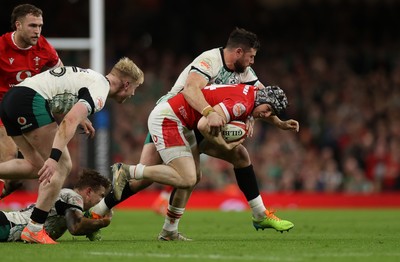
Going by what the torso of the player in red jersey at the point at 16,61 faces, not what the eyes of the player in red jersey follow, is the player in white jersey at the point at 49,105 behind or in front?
in front

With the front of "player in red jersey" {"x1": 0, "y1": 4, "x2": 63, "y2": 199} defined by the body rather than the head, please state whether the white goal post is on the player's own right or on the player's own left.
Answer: on the player's own left

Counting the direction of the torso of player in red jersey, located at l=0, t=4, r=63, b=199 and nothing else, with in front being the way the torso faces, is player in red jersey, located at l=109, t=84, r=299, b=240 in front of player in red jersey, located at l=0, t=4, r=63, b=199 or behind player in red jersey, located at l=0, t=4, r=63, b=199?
in front

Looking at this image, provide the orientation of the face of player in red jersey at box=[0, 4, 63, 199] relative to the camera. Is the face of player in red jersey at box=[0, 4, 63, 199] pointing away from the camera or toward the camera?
toward the camera

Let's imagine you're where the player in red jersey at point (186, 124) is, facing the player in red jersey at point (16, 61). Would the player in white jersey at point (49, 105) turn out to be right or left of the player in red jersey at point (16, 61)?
left

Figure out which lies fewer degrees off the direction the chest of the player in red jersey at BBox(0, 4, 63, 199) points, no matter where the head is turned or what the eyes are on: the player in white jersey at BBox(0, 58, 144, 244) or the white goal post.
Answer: the player in white jersey

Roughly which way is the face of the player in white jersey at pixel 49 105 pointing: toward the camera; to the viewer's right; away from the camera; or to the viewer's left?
to the viewer's right

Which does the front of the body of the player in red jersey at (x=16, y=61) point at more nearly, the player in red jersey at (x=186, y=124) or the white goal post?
the player in red jersey

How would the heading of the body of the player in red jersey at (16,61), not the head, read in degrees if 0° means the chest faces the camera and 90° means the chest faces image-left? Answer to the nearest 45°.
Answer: approximately 315°

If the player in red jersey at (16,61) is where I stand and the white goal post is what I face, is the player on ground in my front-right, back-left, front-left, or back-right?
back-right

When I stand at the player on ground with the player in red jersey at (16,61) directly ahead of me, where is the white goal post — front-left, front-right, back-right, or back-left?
front-right

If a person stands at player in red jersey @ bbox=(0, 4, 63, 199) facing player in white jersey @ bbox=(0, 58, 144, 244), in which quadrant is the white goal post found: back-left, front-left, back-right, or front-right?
back-left
